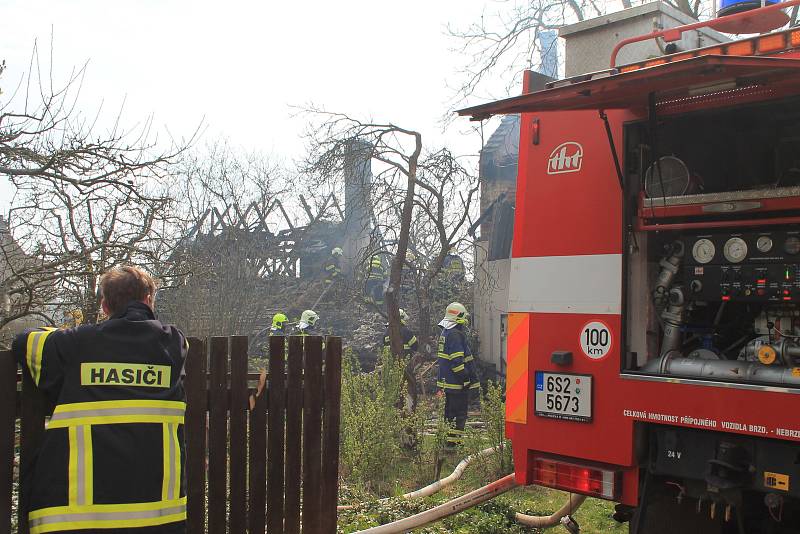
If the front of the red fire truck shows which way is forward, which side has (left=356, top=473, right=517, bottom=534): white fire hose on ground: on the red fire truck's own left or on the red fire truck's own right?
on the red fire truck's own left

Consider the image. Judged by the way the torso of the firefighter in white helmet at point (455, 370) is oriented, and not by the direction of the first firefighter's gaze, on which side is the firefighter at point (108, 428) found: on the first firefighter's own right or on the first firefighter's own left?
on the first firefighter's own right

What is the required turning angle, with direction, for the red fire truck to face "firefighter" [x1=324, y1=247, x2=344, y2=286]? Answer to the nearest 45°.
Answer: approximately 90° to its left

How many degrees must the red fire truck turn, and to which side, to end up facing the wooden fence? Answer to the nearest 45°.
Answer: approximately 135° to its left

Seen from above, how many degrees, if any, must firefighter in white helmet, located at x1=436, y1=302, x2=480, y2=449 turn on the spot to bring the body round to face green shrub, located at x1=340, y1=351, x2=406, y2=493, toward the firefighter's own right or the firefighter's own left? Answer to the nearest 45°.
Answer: approximately 90° to the firefighter's own right

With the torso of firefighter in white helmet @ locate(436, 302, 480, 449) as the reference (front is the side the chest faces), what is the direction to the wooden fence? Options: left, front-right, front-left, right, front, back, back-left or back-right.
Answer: right

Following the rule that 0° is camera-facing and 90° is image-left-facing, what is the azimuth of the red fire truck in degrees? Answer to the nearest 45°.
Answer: approximately 225°

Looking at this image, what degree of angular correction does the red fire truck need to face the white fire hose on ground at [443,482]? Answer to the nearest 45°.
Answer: approximately 90° to its left

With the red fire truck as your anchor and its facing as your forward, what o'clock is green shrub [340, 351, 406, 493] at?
The green shrub is roughly at 9 o'clock from the red fire truck.

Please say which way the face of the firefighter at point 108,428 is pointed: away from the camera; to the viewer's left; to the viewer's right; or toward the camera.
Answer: away from the camera
